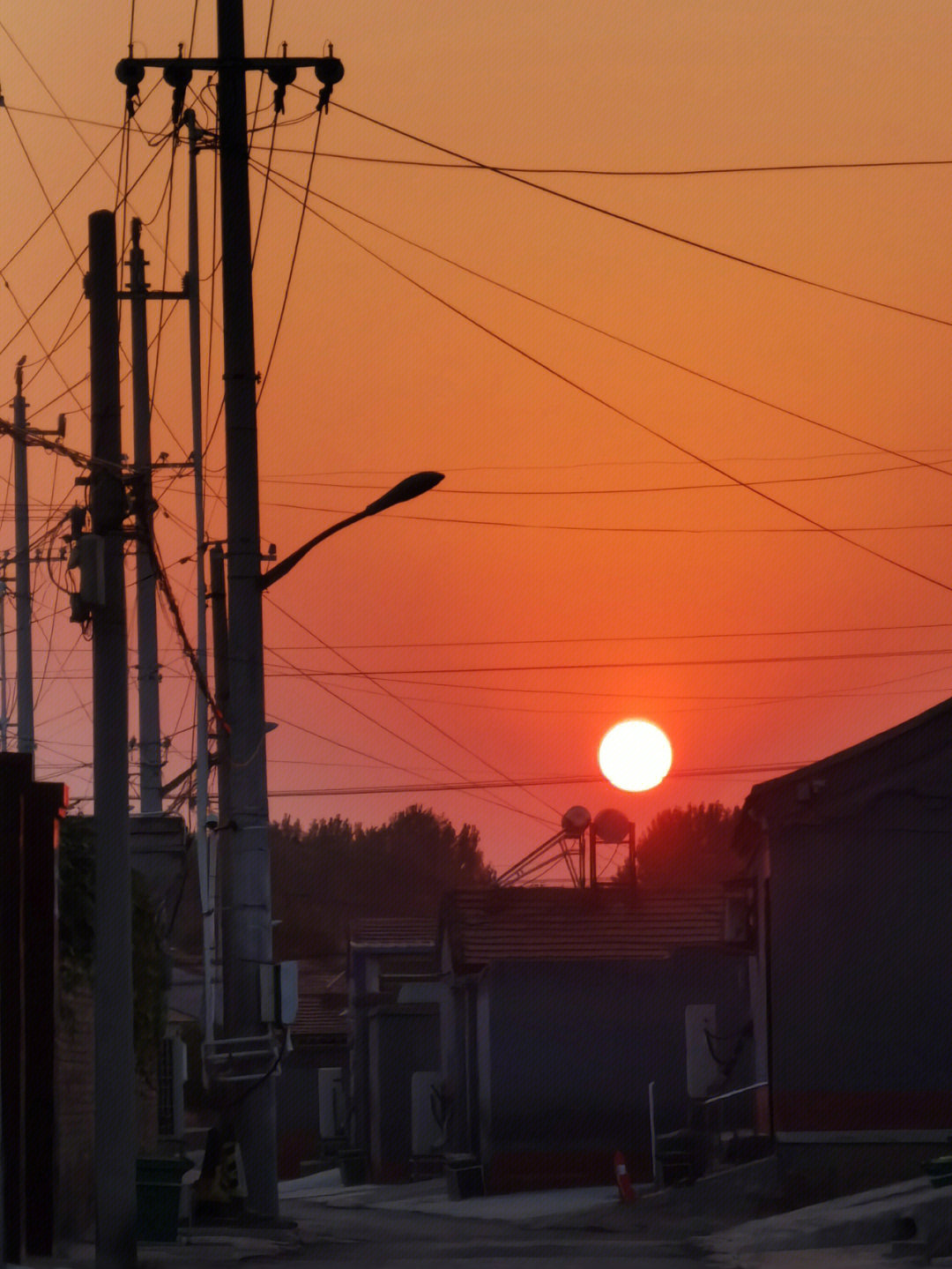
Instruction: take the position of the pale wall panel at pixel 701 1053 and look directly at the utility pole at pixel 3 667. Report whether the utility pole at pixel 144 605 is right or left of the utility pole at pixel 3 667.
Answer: left

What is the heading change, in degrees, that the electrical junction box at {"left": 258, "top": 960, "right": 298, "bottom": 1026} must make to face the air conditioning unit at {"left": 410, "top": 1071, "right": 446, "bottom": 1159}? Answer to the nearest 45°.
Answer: approximately 135° to its left

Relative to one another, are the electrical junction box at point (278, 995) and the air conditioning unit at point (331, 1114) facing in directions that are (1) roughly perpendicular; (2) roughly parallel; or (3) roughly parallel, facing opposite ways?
roughly perpendicular

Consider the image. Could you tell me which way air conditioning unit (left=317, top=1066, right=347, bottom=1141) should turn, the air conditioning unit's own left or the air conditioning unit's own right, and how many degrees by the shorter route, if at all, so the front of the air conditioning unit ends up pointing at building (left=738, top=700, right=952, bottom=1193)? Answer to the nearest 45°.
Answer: approximately 45° to the air conditioning unit's own left

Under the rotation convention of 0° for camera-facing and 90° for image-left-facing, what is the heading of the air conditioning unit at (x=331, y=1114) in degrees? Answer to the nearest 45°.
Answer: approximately 45°

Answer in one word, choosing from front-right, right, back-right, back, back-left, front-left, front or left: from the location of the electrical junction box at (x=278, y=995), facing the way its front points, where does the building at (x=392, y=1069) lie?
back-left

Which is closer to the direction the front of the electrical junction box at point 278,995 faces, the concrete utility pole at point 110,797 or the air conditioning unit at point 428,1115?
the concrete utility pole

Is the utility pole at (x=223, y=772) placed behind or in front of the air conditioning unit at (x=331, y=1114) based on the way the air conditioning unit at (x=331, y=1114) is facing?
in front

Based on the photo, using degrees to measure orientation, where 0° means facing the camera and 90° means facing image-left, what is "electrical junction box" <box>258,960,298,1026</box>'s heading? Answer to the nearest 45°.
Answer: approximately 315°

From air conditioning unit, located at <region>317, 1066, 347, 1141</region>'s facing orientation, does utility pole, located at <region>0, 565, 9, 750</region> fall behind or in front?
in front

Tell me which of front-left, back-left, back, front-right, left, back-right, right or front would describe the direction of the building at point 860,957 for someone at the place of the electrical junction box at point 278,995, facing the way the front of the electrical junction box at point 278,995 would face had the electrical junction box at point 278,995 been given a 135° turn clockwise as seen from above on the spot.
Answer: back-right
